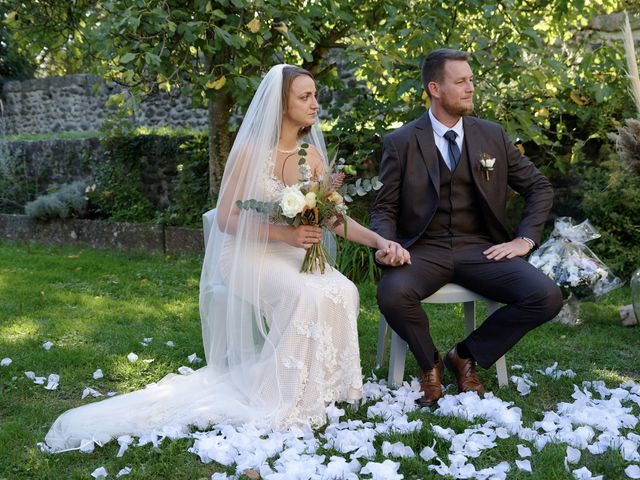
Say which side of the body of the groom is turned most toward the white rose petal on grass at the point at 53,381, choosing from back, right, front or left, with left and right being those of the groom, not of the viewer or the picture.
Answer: right

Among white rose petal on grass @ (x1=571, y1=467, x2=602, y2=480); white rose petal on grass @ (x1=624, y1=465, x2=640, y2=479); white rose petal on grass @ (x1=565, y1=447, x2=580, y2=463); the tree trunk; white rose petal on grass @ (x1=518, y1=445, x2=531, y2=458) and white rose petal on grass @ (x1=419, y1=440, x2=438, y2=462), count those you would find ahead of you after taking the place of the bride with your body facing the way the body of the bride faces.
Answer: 5

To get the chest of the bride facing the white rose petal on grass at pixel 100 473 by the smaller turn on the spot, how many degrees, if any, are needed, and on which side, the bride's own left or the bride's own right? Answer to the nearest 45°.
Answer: approximately 90° to the bride's own right

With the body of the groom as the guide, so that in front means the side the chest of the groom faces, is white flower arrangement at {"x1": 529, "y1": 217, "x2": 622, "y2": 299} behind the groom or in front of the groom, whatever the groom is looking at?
behind

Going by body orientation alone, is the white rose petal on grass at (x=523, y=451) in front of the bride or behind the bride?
in front

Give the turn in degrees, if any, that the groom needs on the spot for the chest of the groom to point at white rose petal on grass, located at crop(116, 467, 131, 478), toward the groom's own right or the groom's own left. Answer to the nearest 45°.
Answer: approximately 45° to the groom's own right

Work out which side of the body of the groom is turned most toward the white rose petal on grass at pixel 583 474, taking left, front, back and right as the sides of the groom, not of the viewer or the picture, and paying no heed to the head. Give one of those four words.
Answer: front

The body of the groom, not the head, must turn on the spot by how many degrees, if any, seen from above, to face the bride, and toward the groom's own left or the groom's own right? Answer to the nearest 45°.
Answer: approximately 45° to the groom's own right

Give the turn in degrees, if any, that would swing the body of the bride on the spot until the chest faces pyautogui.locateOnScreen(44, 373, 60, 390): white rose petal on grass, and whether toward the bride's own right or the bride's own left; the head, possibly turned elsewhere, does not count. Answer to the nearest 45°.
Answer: approximately 135° to the bride's own right

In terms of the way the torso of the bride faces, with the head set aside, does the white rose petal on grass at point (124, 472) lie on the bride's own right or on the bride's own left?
on the bride's own right

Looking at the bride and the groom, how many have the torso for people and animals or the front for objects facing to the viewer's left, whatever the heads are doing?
0

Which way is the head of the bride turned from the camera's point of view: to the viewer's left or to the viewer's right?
to the viewer's right

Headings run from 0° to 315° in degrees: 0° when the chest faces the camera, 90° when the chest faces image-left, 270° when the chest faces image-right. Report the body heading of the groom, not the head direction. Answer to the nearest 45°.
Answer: approximately 0°

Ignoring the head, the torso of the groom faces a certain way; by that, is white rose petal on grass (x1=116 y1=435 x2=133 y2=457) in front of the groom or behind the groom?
in front

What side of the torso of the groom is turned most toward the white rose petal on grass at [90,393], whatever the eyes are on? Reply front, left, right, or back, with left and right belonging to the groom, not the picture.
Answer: right

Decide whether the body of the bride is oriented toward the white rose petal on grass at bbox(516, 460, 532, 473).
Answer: yes

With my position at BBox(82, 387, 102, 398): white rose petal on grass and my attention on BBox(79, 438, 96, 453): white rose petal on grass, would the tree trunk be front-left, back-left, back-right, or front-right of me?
back-left
